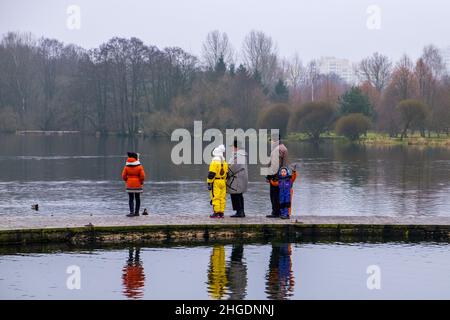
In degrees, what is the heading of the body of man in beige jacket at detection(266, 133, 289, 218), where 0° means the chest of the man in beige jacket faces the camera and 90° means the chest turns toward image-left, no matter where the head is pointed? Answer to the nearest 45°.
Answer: approximately 90°
